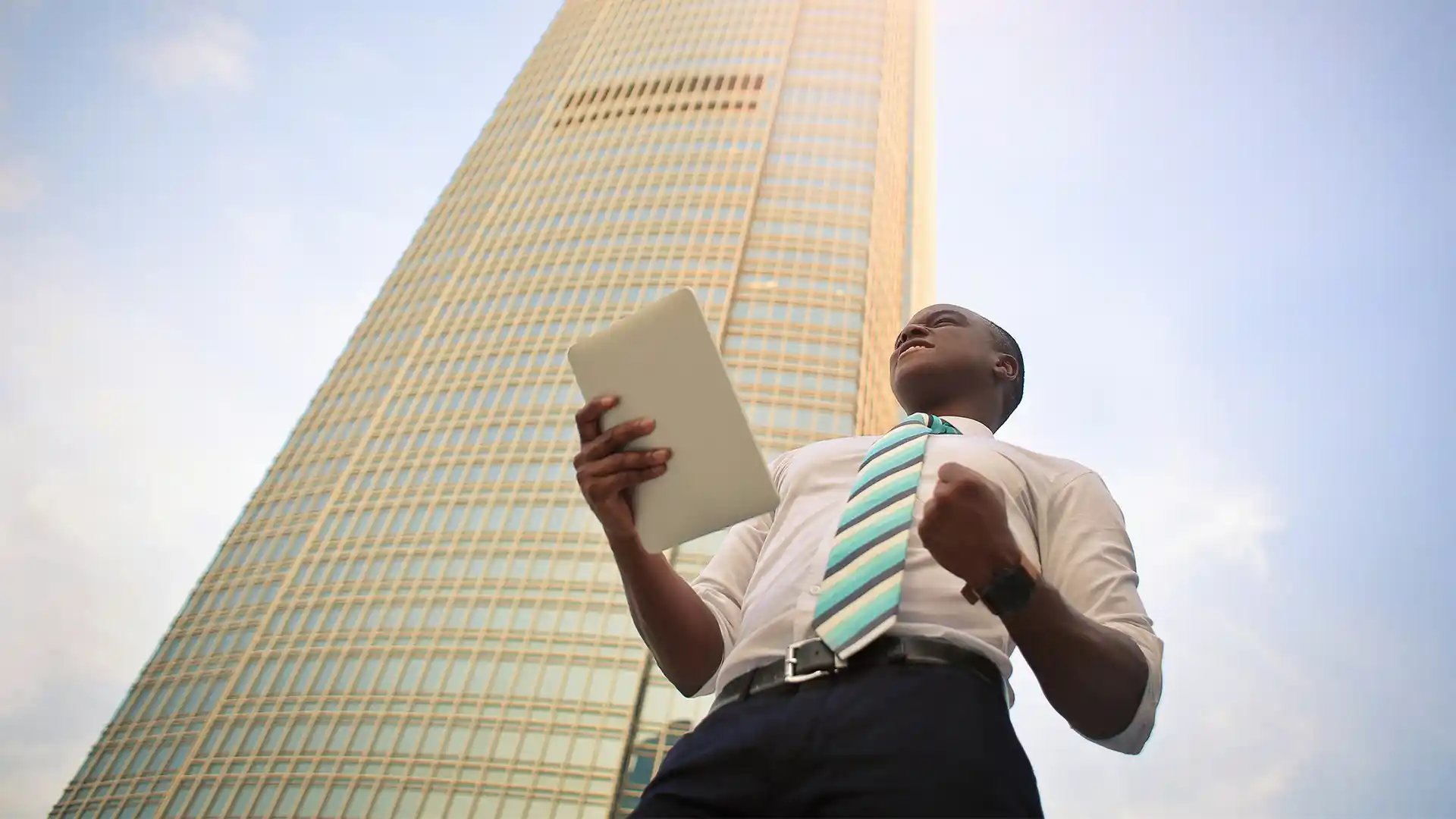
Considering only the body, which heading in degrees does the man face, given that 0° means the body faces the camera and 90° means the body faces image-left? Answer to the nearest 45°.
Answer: approximately 45°

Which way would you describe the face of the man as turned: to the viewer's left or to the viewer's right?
to the viewer's left

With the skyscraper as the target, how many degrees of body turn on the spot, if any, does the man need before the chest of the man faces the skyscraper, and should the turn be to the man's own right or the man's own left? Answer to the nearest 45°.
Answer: approximately 90° to the man's own right
